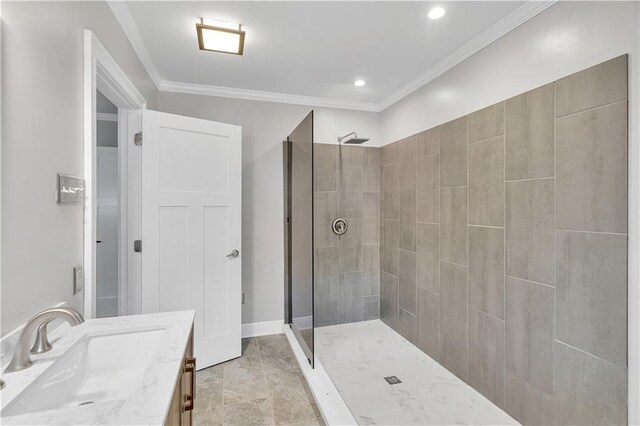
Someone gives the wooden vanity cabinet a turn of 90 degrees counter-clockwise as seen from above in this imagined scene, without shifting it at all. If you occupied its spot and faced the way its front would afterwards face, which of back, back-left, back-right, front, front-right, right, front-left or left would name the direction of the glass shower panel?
front-right

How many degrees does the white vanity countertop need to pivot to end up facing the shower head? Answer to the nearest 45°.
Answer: approximately 45° to its left

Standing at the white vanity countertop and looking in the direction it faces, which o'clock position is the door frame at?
The door frame is roughly at 9 o'clock from the white vanity countertop.

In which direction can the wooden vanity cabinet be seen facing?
to the viewer's right

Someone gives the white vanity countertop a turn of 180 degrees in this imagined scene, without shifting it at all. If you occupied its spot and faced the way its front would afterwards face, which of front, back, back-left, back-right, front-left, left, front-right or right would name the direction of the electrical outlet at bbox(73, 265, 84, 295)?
right

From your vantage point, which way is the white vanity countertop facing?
to the viewer's right

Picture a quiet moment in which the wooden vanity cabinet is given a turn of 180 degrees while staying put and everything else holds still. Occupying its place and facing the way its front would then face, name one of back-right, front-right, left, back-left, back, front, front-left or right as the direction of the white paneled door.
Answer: right

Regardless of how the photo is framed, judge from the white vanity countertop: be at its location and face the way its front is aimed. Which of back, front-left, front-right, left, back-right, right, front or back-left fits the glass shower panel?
front-left
